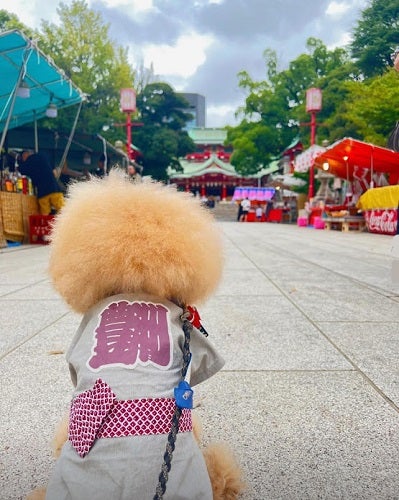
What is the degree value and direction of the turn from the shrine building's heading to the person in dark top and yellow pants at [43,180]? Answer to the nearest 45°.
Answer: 0° — it already faces them

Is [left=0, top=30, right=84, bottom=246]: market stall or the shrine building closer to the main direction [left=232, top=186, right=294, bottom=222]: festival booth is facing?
the market stall

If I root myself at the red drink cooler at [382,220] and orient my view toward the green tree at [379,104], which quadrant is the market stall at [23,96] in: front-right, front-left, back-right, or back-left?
back-left

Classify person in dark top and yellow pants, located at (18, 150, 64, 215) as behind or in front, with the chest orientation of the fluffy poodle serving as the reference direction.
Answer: in front

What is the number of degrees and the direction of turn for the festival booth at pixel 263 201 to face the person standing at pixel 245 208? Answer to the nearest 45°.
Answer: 0° — it already faces them

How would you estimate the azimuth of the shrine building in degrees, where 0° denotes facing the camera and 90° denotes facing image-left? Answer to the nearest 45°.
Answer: approximately 0°

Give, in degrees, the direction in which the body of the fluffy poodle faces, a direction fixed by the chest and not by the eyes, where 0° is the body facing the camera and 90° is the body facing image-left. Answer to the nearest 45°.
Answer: approximately 180°

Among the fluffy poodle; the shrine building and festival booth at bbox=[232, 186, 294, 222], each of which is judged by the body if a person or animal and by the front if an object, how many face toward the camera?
2

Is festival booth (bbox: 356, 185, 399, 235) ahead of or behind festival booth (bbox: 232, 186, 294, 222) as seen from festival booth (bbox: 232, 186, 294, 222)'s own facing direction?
ahead

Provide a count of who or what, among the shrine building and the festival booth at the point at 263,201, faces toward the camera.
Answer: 2

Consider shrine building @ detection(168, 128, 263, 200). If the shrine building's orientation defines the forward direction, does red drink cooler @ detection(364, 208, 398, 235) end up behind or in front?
in front

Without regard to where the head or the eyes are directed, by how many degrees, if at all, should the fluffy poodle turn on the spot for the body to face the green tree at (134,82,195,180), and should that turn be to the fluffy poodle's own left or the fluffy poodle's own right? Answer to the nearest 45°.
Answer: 0° — it already faces it
